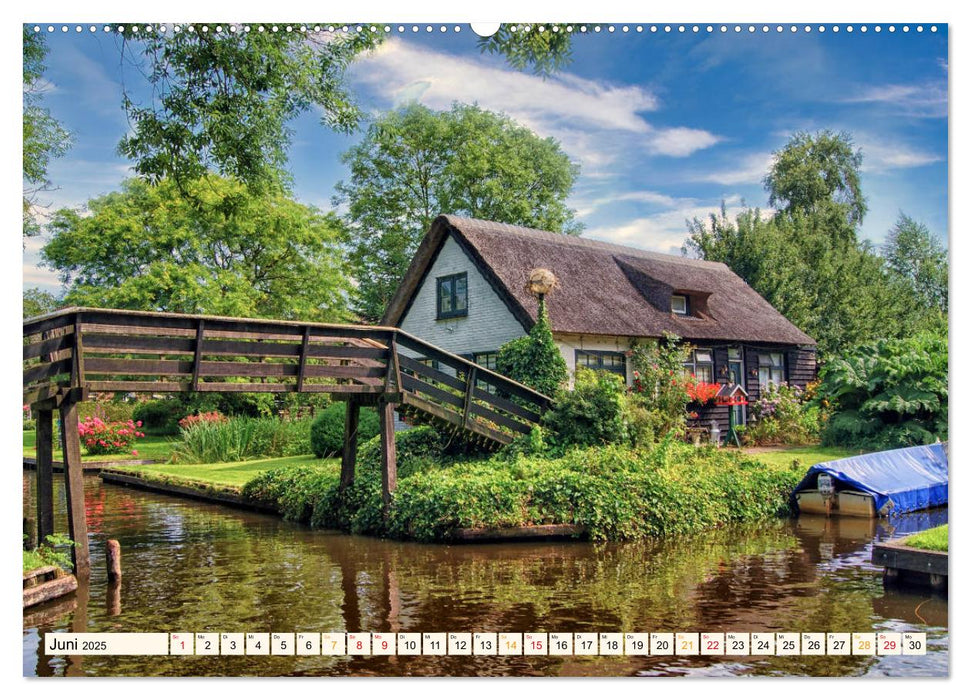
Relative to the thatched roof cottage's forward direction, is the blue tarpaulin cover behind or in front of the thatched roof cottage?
in front

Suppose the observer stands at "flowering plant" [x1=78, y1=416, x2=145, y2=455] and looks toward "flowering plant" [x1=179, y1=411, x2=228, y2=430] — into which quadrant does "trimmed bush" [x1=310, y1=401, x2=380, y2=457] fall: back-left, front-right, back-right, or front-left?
front-right

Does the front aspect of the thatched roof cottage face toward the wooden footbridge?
no

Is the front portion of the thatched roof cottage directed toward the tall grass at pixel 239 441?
no

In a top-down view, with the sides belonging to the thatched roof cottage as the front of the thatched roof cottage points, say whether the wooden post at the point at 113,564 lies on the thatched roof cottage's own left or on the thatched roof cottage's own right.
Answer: on the thatched roof cottage's own right

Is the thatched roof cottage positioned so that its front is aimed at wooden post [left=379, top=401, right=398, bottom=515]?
no

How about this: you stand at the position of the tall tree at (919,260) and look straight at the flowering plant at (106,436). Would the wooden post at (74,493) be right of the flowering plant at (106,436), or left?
left

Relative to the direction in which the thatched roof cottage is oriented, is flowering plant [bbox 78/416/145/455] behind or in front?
behind
